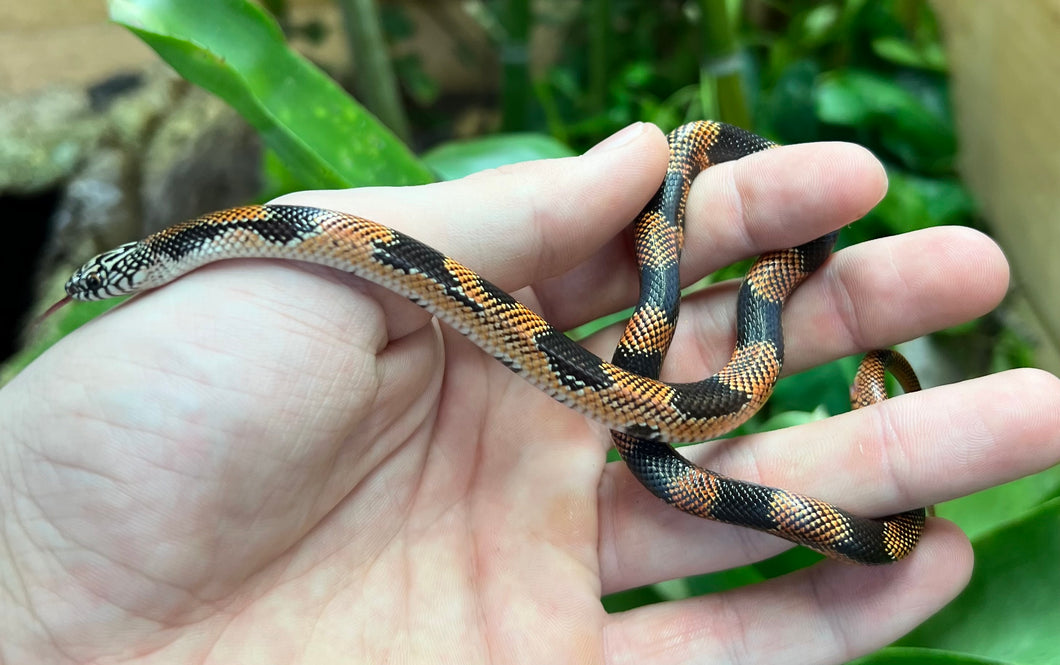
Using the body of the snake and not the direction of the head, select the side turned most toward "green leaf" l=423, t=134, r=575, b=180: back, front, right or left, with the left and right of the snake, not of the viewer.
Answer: right

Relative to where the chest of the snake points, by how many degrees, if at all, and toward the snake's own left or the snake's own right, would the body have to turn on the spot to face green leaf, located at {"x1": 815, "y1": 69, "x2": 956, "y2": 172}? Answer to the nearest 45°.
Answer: approximately 135° to the snake's own right

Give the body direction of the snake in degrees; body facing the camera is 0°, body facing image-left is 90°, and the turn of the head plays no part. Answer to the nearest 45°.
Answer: approximately 90°

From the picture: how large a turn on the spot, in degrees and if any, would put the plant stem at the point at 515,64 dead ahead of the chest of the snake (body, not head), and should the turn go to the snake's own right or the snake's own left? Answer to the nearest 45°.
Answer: approximately 90° to the snake's own right
